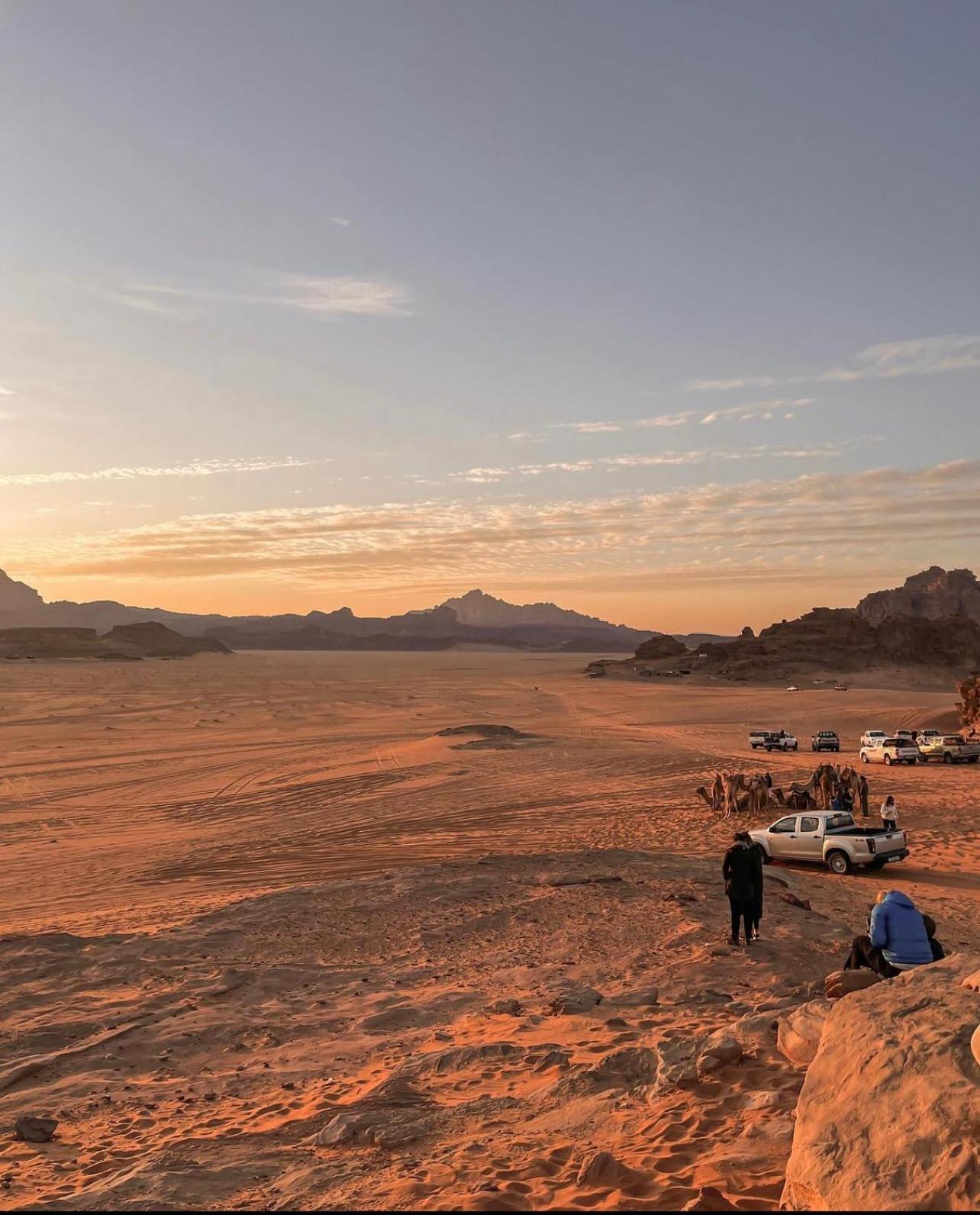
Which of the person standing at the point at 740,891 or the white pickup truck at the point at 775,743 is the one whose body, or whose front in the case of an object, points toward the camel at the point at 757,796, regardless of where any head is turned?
the person standing

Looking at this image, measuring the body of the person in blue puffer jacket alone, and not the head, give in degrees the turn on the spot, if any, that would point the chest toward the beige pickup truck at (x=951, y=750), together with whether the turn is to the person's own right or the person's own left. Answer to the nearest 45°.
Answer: approximately 45° to the person's own right

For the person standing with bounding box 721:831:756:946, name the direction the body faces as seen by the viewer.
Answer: away from the camera

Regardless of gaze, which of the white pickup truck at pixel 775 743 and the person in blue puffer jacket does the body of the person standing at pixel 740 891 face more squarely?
the white pickup truck

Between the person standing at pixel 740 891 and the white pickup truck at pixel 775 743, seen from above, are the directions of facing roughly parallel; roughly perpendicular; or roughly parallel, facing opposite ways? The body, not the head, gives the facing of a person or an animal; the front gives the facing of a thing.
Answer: roughly perpendicular

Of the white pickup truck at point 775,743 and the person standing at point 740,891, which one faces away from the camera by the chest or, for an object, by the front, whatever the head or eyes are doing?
the person standing

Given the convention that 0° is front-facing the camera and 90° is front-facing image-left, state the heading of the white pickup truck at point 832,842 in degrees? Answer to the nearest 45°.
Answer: approximately 135°

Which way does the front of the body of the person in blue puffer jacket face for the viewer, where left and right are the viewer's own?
facing away from the viewer and to the left of the viewer
